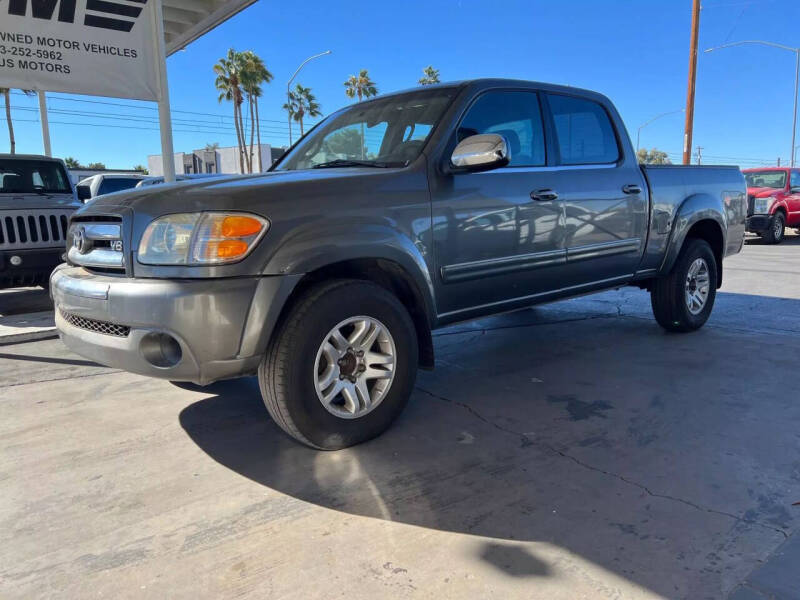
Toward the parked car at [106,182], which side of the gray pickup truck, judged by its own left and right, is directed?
right

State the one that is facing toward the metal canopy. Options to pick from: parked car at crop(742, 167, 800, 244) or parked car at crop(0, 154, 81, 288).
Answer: parked car at crop(742, 167, 800, 244)

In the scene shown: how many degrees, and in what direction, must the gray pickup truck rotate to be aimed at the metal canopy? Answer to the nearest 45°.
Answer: approximately 90° to its right

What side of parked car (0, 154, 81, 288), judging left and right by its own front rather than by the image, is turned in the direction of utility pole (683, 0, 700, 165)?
left

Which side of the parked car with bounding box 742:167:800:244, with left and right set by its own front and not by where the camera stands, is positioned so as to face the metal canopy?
front

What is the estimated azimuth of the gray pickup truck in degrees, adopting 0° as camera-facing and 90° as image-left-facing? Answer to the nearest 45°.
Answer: approximately 45°

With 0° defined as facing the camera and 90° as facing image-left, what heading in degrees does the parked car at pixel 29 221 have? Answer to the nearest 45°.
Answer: approximately 0°

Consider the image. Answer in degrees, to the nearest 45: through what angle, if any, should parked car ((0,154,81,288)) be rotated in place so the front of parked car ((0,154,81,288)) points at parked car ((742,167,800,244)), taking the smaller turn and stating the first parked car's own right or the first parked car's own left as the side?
approximately 90° to the first parked car's own left

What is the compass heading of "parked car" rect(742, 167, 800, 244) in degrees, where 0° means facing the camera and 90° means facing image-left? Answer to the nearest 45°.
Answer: approximately 45°
